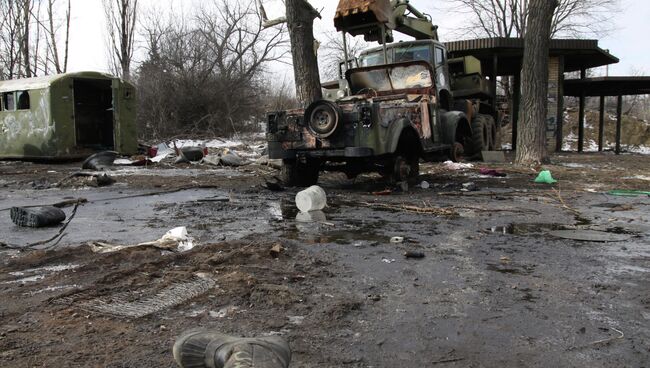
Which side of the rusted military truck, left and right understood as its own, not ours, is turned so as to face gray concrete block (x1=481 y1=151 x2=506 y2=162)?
back

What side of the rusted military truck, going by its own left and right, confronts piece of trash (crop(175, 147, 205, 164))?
right

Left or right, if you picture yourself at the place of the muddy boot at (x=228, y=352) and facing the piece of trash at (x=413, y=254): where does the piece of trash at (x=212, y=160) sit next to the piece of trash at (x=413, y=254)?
left

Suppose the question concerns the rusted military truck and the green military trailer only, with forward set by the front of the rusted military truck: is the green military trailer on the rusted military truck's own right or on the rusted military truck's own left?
on the rusted military truck's own right

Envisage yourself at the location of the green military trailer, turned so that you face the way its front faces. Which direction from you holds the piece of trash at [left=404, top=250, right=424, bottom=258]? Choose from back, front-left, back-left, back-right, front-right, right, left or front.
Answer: back-left

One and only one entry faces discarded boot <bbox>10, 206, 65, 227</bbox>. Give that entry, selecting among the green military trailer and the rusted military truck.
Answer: the rusted military truck

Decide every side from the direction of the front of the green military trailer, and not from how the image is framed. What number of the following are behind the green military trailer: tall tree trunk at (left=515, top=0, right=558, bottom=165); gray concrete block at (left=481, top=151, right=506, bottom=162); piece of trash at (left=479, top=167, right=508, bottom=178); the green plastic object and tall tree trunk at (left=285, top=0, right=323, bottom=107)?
5

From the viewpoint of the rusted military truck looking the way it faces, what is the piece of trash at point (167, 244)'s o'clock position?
The piece of trash is roughly at 11 o'clock from the rusted military truck.

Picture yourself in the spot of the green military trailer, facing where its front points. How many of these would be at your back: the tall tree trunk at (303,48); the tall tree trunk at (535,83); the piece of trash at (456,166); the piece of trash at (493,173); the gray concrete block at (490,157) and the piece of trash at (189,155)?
6
